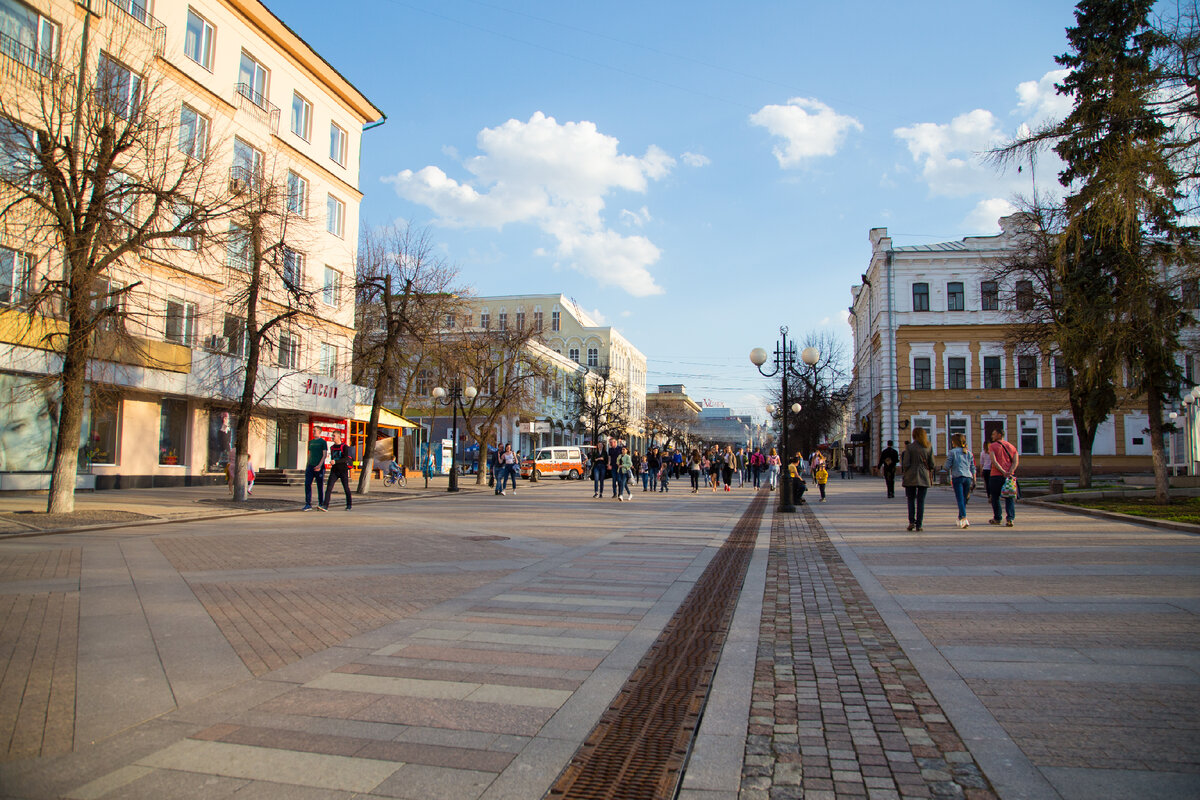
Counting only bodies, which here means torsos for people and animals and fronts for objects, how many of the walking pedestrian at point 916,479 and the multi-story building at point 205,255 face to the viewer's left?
0

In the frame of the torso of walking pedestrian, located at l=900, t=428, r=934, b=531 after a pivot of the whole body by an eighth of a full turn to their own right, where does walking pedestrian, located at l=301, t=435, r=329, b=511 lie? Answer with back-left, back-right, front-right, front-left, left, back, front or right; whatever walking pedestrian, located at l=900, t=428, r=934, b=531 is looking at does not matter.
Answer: back-left

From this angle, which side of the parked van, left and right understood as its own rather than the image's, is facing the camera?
left

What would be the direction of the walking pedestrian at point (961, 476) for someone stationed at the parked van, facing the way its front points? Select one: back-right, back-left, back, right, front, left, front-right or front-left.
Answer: left

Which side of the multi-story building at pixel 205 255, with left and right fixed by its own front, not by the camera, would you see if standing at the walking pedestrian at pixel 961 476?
front

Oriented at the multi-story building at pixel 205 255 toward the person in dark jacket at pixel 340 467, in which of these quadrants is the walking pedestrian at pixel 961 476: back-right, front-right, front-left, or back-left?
front-left

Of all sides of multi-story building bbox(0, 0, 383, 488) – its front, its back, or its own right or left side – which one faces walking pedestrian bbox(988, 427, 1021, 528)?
front

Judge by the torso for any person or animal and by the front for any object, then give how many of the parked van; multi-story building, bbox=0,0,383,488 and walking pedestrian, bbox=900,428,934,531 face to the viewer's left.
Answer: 1

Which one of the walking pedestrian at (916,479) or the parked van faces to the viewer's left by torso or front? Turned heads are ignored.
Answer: the parked van

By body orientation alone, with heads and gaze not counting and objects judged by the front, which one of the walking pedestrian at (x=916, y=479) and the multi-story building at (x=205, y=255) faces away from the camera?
the walking pedestrian

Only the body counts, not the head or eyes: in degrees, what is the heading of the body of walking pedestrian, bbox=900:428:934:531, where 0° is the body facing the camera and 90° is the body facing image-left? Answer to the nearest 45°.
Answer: approximately 180°

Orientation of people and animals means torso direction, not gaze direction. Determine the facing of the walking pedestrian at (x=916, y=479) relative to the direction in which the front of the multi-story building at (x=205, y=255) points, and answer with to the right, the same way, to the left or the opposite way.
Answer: to the left

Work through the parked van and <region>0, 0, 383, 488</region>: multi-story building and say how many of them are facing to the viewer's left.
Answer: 1

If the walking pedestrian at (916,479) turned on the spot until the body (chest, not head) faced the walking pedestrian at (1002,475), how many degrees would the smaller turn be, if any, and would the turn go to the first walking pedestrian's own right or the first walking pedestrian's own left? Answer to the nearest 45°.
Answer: approximately 45° to the first walking pedestrian's own right

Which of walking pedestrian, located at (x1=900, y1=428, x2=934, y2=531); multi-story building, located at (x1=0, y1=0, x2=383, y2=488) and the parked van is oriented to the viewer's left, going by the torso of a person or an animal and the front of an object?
the parked van

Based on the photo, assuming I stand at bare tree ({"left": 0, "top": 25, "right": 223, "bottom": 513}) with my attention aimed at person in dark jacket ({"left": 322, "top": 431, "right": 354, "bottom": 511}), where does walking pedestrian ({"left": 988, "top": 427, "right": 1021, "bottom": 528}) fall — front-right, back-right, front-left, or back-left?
front-right
